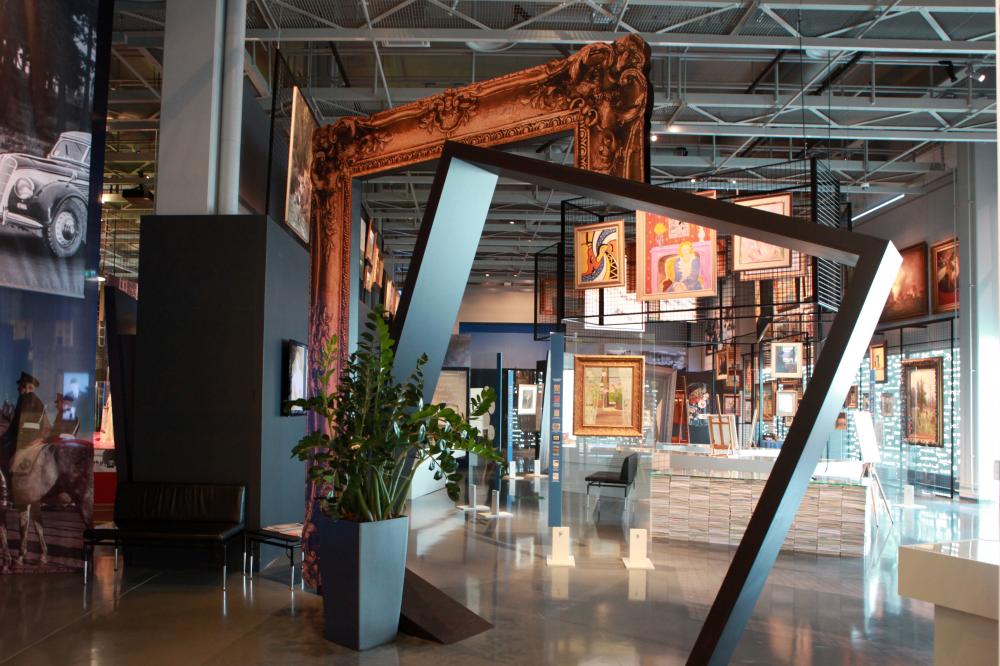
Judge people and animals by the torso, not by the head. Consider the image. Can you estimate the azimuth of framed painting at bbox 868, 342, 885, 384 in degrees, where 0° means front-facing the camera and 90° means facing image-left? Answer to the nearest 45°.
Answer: approximately 45°

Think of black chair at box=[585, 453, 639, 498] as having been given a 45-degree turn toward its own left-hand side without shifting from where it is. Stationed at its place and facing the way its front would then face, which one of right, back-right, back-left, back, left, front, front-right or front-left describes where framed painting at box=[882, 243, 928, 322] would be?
back

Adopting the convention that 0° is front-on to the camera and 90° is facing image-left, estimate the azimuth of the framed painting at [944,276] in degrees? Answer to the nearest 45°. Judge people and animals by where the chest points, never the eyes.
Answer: approximately 45°

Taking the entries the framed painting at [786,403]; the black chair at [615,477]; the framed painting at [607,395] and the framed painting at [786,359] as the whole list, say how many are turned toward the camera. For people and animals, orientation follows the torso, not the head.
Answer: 3

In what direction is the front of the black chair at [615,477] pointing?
to the viewer's left
